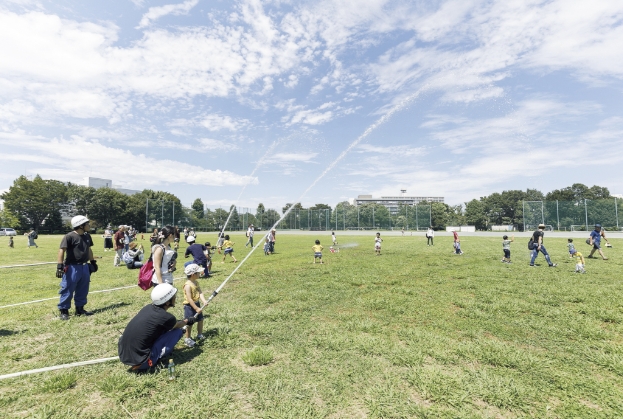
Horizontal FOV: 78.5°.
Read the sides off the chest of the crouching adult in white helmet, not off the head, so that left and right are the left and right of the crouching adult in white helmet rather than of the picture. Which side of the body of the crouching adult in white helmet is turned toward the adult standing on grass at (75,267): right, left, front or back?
left

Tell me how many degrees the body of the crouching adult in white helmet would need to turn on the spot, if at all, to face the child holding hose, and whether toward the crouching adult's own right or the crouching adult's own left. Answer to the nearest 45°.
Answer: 0° — they already face them

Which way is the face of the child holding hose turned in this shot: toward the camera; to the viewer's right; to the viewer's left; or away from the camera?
to the viewer's right

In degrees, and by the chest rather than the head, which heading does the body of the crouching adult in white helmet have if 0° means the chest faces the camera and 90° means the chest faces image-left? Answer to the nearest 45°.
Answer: approximately 225°

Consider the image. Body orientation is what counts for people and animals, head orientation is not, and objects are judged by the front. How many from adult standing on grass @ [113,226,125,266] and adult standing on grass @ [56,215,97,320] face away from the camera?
0

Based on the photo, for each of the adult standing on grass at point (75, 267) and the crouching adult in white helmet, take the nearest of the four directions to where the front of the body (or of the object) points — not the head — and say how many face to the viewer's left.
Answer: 0

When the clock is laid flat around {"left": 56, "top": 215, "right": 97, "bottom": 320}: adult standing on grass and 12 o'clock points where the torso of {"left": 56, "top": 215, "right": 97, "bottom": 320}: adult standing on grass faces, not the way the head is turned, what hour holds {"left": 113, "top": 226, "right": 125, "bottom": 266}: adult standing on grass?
{"left": 113, "top": 226, "right": 125, "bottom": 266}: adult standing on grass is roughly at 8 o'clock from {"left": 56, "top": 215, "right": 97, "bottom": 320}: adult standing on grass.

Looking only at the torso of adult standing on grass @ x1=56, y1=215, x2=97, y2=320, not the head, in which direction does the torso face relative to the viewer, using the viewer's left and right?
facing the viewer and to the right of the viewer

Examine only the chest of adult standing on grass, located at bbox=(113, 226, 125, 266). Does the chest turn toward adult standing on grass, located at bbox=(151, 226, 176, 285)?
no
